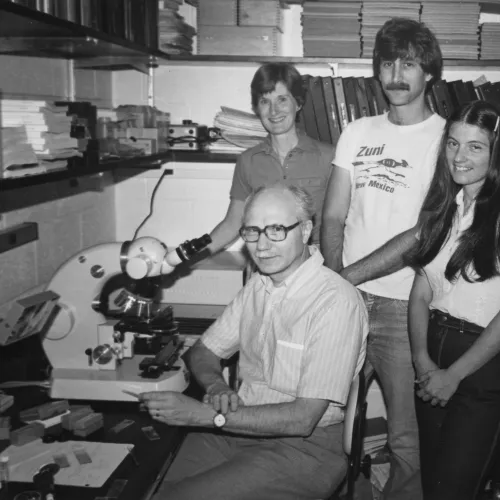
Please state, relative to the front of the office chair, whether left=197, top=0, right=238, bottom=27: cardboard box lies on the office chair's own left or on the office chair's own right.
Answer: on the office chair's own right

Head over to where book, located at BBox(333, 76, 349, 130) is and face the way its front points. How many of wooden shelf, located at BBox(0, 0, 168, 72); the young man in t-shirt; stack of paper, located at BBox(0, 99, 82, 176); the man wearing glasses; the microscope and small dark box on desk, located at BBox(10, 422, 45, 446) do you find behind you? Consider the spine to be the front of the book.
0

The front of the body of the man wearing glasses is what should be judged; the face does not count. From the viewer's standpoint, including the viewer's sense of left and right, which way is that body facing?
facing the viewer and to the left of the viewer

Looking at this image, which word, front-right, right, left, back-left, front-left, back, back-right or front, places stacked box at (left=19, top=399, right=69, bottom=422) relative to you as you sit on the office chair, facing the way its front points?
front

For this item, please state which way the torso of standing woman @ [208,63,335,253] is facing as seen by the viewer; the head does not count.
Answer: toward the camera

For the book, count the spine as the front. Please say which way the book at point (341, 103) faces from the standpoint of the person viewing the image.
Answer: facing the viewer

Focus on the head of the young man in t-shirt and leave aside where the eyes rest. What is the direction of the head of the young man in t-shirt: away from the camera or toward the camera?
toward the camera

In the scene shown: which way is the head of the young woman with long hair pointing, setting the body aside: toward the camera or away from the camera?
toward the camera

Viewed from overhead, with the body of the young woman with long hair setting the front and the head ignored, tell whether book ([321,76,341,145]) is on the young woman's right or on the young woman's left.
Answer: on the young woman's right

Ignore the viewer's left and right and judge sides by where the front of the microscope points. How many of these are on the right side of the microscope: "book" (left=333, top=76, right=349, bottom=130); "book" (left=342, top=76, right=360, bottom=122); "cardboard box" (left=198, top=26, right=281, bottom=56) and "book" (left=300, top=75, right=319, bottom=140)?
0

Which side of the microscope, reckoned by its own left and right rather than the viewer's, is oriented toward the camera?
right

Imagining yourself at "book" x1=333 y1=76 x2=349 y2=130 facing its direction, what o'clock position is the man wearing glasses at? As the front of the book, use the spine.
The man wearing glasses is roughly at 12 o'clock from the book.
